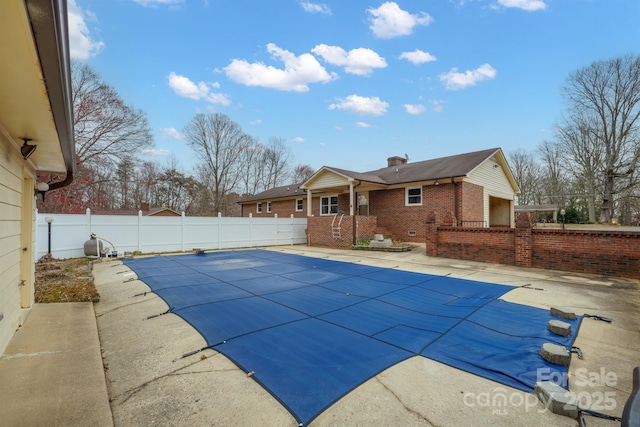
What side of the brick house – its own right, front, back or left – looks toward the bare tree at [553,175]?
back

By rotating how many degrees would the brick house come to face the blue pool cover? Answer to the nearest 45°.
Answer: approximately 45° to its left

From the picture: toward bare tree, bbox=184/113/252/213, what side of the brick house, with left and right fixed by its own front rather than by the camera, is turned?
right

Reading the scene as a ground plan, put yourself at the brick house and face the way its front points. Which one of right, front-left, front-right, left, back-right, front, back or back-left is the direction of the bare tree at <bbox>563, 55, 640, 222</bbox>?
back

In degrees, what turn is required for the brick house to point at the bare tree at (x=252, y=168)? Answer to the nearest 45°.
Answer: approximately 90° to its right

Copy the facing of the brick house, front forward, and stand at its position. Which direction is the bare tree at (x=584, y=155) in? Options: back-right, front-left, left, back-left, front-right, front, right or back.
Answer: back

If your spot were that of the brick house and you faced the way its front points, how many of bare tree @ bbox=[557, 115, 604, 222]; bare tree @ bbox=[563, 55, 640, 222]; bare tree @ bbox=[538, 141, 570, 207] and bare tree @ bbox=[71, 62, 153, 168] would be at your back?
3

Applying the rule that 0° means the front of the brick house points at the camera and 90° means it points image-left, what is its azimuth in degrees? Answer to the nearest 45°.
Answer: approximately 45°

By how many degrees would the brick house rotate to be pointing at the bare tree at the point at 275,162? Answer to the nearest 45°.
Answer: approximately 90° to its right

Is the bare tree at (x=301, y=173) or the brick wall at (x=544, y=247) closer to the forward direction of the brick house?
the brick wall

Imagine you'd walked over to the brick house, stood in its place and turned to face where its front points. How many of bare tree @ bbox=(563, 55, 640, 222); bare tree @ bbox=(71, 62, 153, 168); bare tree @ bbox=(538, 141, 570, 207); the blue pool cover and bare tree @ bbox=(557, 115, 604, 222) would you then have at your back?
3
